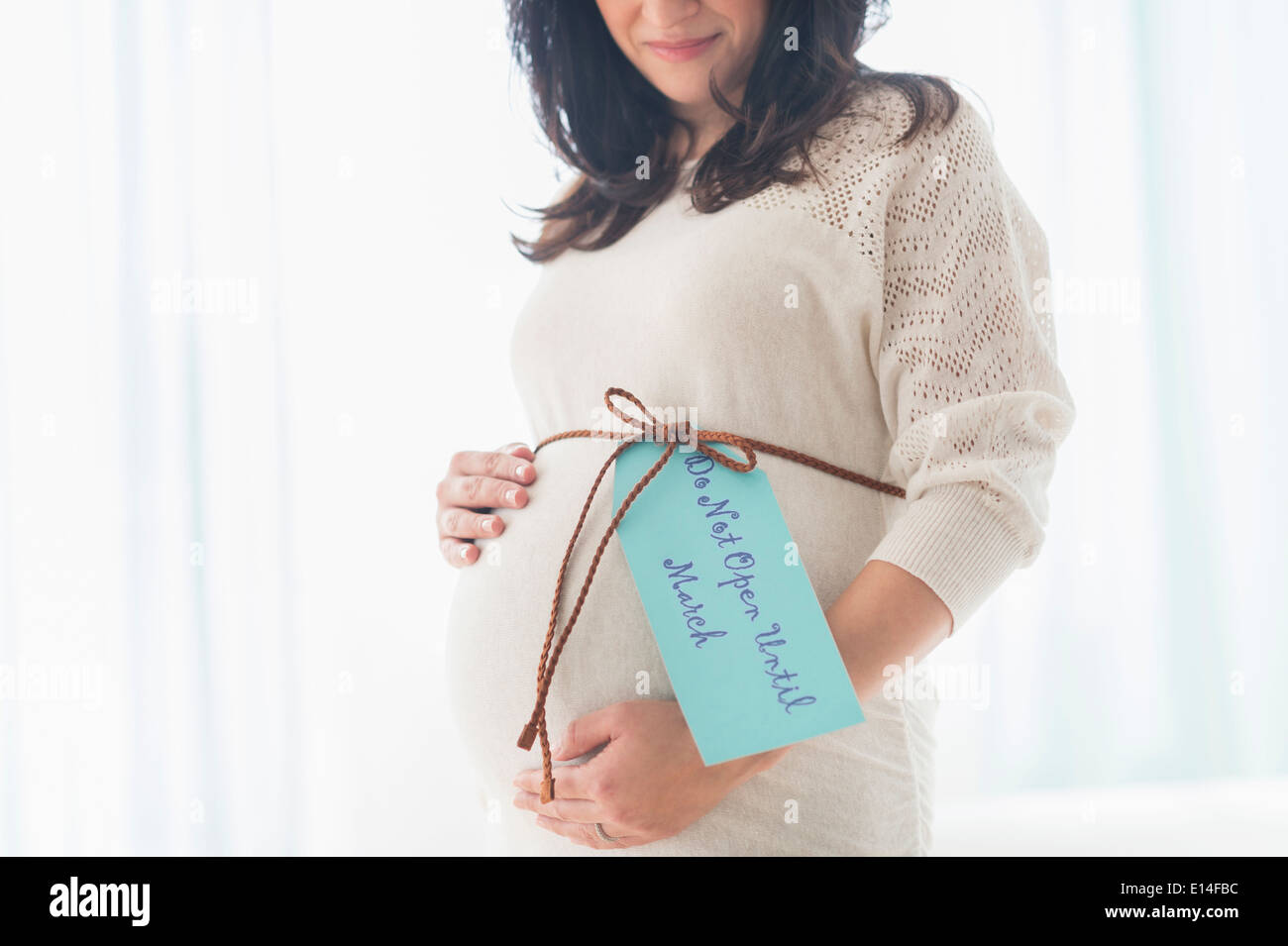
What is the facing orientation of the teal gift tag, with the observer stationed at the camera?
facing the viewer

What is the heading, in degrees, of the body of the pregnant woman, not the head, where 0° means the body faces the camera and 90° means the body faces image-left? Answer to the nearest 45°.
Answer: approximately 45°
